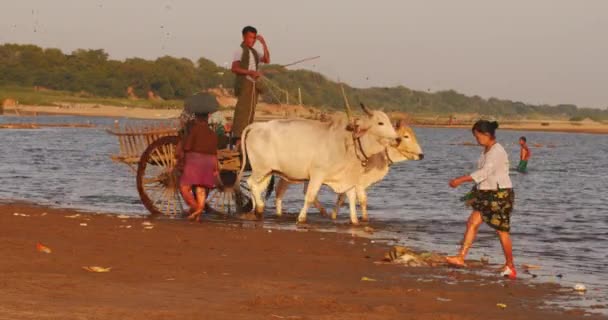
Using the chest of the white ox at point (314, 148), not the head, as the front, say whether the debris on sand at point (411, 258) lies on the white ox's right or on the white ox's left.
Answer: on the white ox's right

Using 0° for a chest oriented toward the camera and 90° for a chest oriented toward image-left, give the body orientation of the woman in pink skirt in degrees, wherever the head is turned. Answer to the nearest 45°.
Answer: approximately 180°

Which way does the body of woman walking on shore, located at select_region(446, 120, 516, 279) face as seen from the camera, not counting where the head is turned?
to the viewer's left

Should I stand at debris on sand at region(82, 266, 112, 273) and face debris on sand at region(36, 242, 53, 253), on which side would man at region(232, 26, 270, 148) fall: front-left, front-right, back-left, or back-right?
front-right

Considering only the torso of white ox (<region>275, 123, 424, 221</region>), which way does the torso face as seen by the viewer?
to the viewer's right

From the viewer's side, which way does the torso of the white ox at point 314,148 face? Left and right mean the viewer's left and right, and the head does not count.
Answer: facing to the right of the viewer

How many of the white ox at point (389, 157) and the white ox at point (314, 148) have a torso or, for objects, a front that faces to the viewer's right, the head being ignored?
2

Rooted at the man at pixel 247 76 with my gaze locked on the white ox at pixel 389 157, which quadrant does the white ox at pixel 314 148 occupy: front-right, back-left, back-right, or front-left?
front-right
